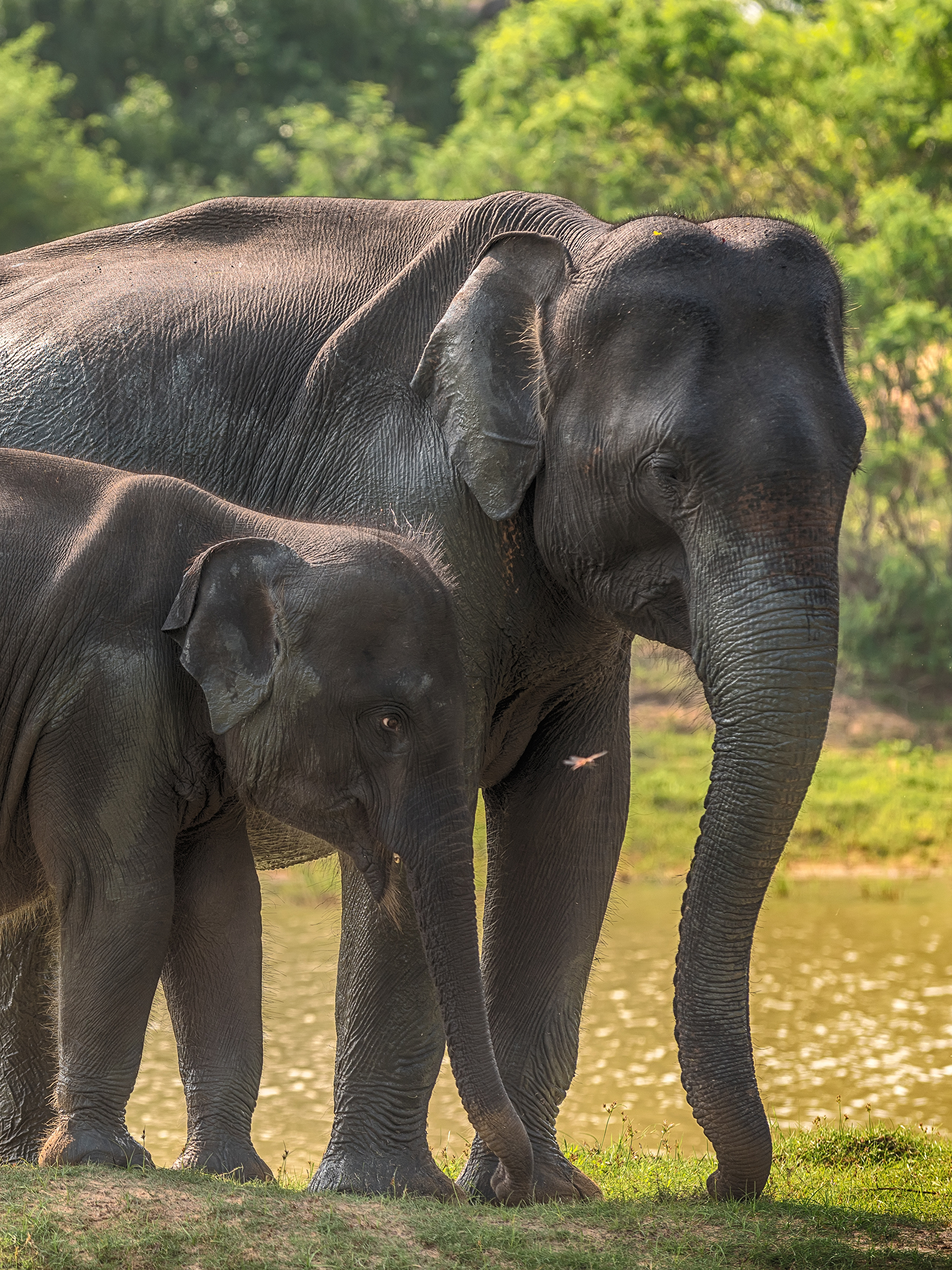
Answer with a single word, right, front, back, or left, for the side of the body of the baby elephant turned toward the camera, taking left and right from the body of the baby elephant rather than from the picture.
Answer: right

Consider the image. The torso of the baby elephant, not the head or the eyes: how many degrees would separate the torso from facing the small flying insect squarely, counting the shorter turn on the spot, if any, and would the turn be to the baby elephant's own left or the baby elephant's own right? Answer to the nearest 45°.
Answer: approximately 45° to the baby elephant's own left

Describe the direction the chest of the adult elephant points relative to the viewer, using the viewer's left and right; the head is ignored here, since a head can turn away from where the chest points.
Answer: facing the viewer and to the right of the viewer
